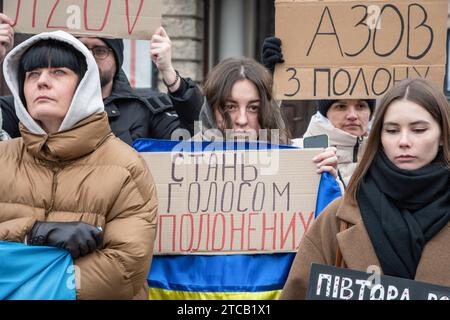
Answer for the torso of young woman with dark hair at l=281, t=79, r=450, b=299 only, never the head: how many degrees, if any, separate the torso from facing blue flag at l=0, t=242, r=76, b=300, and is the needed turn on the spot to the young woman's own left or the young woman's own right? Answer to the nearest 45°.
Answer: approximately 90° to the young woman's own right

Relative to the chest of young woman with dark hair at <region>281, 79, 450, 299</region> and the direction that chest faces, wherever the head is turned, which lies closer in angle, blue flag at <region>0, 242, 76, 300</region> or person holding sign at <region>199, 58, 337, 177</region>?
the blue flag

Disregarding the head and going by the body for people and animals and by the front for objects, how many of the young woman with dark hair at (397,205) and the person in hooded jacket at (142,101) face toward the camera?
2

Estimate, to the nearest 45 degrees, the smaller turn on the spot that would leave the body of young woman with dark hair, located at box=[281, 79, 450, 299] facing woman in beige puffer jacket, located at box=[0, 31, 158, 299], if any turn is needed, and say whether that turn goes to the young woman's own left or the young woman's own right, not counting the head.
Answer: approximately 90° to the young woman's own right

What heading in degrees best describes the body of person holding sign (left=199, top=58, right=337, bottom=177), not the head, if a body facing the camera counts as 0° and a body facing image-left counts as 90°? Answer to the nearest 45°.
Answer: approximately 0°

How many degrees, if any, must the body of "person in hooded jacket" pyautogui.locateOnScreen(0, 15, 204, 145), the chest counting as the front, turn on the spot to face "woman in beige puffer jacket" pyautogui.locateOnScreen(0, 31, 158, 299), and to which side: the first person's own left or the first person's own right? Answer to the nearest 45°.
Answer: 0° — they already face them

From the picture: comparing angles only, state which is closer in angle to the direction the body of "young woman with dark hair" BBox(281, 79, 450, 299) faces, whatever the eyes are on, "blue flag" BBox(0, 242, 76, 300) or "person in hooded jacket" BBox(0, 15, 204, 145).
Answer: the blue flag

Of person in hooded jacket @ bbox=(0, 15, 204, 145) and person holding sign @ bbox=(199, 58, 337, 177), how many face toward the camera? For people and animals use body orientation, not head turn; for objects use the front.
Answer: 2
